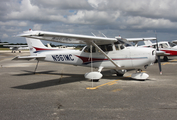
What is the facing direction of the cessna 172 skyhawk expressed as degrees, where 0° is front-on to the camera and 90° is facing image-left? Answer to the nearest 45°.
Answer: approximately 315°
